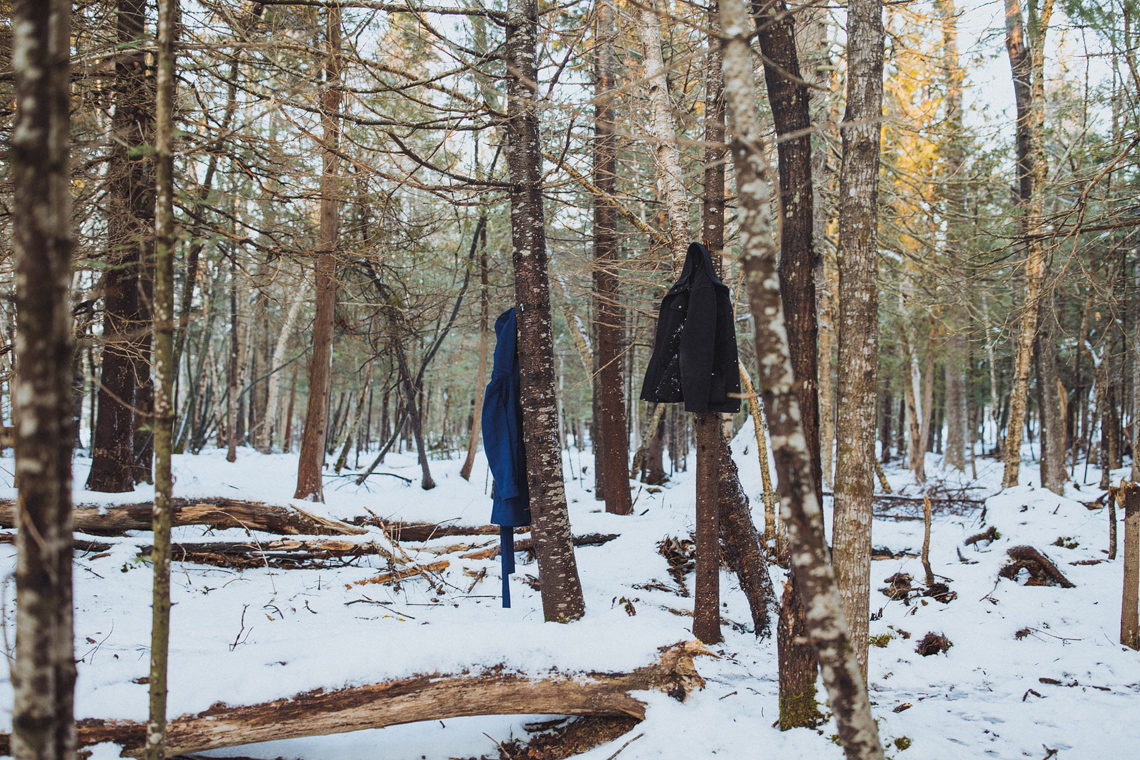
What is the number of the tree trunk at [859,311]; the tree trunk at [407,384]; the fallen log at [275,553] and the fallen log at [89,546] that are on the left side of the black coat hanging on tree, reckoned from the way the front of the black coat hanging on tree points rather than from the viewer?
1

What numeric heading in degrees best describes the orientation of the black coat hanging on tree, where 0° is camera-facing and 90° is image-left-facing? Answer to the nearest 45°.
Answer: approximately 45°

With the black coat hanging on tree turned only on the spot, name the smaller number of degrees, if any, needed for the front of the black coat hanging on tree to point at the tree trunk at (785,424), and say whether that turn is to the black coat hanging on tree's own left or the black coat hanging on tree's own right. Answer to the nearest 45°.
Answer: approximately 45° to the black coat hanging on tree's own left

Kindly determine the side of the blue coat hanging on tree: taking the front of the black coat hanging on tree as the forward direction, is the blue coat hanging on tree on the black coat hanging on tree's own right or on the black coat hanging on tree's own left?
on the black coat hanging on tree's own right
